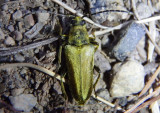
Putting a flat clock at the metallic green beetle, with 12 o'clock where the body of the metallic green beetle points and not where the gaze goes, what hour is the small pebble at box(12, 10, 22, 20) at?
The small pebble is roughly at 9 o'clock from the metallic green beetle.

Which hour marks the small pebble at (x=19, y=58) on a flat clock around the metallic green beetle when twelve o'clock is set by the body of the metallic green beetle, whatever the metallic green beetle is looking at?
The small pebble is roughly at 9 o'clock from the metallic green beetle.

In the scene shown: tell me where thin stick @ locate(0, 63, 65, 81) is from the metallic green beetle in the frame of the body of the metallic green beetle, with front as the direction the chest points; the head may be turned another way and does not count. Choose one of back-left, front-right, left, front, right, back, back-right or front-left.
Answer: left

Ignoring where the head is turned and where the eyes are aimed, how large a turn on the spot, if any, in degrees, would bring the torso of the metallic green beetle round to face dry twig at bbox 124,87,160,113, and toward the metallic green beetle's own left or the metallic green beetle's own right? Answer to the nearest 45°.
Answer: approximately 90° to the metallic green beetle's own right

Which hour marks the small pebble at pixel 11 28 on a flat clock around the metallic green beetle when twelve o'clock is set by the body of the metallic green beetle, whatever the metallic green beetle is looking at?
The small pebble is roughly at 9 o'clock from the metallic green beetle.

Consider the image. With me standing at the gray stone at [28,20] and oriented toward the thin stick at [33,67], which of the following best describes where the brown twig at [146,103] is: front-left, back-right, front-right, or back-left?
front-left

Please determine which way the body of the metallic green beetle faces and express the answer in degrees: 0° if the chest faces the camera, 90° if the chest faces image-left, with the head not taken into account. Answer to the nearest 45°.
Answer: approximately 180°

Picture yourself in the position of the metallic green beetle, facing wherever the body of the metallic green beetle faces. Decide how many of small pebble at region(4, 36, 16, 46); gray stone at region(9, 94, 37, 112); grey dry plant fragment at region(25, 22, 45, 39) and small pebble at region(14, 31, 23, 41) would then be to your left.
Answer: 4

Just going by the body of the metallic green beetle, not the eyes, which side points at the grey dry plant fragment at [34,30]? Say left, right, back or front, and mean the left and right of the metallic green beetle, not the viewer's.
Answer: left

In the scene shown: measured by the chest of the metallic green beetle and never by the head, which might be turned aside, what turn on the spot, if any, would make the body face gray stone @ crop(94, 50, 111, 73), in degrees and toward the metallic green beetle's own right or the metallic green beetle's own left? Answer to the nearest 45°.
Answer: approximately 45° to the metallic green beetle's own right

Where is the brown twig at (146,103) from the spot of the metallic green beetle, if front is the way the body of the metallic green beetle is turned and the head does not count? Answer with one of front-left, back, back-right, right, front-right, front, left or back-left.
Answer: right

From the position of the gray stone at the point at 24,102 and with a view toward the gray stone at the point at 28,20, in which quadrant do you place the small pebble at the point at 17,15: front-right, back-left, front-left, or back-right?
front-left

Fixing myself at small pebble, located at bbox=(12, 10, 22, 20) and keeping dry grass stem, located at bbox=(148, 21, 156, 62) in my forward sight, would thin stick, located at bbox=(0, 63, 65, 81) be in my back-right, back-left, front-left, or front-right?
front-right

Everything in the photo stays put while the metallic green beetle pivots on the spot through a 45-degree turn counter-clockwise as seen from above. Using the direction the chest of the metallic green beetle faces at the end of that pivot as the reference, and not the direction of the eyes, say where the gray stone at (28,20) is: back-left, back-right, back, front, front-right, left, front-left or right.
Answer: front-left

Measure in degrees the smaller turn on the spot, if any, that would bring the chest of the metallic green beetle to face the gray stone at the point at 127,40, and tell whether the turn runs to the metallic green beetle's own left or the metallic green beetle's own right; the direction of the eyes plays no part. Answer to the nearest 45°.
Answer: approximately 90° to the metallic green beetle's own right

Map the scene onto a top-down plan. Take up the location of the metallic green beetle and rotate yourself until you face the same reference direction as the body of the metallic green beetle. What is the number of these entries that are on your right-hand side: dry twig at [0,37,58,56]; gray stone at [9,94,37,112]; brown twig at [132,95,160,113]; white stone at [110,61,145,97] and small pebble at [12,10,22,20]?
2

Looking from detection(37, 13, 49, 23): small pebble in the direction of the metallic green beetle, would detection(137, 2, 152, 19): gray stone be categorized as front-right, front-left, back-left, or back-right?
front-left
